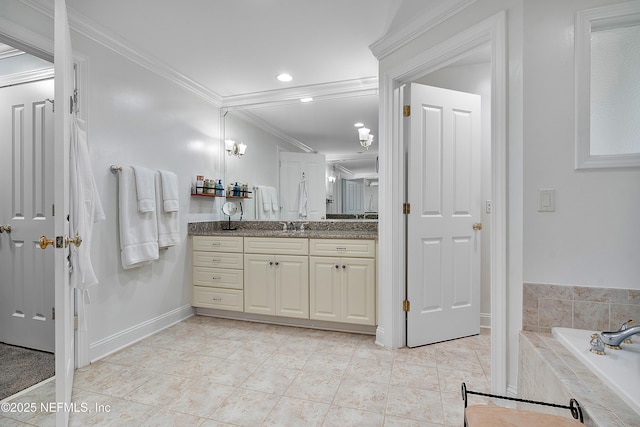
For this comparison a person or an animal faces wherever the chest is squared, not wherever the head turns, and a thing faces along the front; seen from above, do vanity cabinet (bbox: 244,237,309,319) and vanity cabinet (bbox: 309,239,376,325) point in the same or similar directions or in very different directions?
same or similar directions

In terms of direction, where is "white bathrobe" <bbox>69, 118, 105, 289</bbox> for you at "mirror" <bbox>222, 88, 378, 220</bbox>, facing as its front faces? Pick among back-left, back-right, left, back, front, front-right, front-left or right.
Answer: front-right

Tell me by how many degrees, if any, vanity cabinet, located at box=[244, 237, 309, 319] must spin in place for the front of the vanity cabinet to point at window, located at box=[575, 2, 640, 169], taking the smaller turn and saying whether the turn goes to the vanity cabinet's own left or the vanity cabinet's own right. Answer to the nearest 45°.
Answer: approximately 45° to the vanity cabinet's own left

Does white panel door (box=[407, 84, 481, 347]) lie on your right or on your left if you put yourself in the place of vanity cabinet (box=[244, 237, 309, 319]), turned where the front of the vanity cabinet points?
on your left

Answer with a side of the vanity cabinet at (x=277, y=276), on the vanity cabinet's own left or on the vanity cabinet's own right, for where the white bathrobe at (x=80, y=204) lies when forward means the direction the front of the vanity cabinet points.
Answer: on the vanity cabinet's own right

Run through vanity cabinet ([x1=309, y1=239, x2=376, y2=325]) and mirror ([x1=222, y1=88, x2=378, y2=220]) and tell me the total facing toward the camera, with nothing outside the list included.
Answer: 2

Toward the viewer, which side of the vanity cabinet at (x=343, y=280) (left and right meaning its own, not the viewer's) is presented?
front

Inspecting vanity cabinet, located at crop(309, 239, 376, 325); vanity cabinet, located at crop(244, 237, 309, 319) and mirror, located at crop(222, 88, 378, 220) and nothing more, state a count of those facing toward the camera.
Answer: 3

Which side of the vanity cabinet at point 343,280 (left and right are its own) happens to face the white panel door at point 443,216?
left

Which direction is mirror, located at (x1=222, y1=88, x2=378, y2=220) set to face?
toward the camera

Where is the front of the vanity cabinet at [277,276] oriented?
toward the camera

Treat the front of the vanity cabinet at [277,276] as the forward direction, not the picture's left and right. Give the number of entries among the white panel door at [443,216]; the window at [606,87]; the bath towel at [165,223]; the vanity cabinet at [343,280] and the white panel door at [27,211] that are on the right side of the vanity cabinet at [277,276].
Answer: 2

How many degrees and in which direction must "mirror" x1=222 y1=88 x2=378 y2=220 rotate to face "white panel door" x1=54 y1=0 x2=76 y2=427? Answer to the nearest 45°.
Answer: approximately 45° to its right

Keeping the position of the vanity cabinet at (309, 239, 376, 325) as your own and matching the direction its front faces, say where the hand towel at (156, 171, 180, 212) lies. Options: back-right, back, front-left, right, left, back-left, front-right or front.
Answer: right

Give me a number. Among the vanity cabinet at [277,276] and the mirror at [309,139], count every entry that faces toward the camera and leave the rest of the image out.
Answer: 2

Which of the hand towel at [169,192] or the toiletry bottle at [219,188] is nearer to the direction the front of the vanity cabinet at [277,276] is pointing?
the hand towel

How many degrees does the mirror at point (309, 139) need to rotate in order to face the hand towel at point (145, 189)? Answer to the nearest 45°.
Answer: approximately 45° to its right

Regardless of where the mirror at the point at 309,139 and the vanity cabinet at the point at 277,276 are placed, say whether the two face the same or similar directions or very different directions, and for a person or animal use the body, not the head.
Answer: same or similar directions
